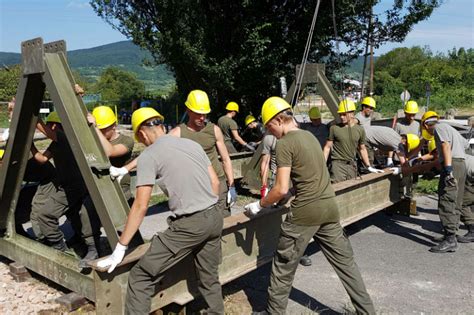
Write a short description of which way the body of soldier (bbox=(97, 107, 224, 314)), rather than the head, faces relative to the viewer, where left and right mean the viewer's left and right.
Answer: facing away from the viewer and to the left of the viewer

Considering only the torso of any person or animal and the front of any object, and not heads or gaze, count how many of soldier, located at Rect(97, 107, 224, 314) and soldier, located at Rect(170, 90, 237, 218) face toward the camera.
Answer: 1

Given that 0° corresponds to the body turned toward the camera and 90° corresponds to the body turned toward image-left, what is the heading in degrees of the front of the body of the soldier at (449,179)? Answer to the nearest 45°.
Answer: approximately 90°

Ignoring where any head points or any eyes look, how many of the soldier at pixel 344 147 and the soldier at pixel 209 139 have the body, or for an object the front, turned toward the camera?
2

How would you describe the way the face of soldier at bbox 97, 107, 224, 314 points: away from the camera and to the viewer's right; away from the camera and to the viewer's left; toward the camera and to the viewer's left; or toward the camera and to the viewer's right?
away from the camera and to the viewer's left

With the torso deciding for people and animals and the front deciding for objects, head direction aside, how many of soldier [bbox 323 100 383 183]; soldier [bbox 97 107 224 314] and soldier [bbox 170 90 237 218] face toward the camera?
2

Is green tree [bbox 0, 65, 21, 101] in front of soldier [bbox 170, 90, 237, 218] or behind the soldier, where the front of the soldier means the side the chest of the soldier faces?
behind

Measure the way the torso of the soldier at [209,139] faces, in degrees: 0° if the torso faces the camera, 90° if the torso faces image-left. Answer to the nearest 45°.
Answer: approximately 0°

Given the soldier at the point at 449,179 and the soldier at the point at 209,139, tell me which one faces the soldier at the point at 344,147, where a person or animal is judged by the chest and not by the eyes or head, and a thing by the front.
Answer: the soldier at the point at 449,179

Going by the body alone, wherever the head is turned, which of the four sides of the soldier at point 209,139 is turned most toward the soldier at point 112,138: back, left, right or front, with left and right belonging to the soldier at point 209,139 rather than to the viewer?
right
